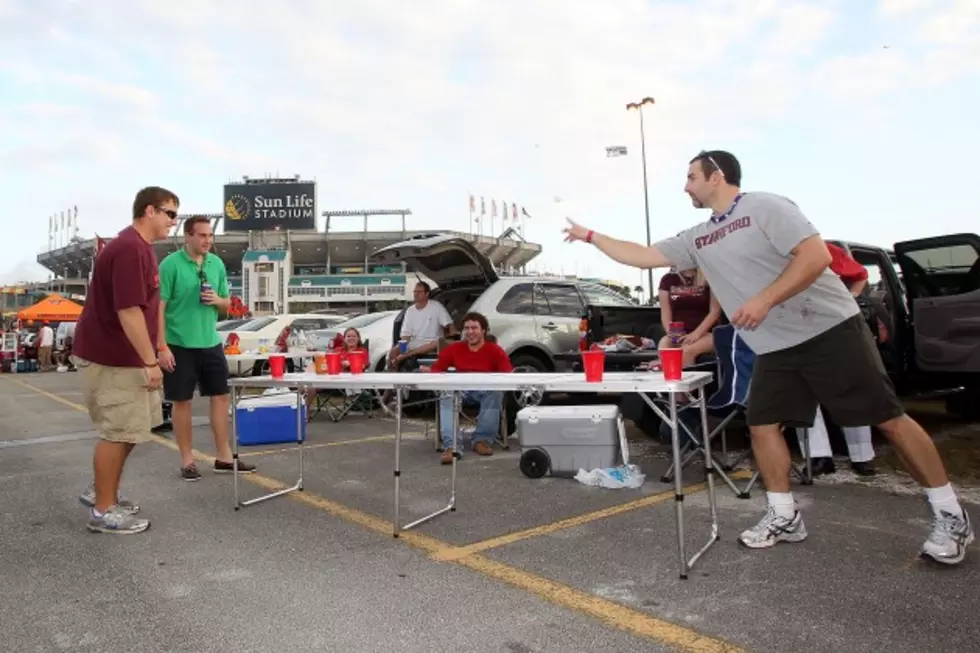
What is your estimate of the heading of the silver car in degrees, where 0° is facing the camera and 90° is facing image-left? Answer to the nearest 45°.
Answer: approximately 225°

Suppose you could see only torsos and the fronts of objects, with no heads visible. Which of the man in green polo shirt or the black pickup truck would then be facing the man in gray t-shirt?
the man in green polo shirt

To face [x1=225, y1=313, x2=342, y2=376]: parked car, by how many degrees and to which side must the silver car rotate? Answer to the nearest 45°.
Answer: approximately 90° to its left

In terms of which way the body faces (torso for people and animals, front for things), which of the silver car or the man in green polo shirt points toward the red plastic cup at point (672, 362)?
the man in green polo shirt

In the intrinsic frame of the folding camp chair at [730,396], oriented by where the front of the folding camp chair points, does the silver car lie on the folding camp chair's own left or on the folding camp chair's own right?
on the folding camp chair's own right

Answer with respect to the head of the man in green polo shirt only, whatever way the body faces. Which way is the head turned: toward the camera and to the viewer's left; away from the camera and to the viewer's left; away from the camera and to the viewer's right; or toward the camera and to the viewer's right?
toward the camera and to the viewer's right

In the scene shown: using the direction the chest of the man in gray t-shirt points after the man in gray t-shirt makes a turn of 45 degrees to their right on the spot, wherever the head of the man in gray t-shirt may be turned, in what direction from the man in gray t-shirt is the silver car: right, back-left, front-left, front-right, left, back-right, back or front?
front-right

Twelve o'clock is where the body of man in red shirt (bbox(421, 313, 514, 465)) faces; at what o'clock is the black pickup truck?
The black pickup truck is roughly at 9 o'clock from the man in red shirt.

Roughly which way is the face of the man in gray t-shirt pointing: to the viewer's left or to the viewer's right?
to the viewer's left

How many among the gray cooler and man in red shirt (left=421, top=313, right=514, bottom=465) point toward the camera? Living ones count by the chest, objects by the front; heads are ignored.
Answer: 2

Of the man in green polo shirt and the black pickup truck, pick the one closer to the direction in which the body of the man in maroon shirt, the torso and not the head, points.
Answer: the black pickup truck

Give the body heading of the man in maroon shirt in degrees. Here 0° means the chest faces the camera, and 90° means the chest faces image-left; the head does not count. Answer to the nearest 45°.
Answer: approximately 270°

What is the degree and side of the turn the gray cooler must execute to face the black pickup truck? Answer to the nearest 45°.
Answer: approximately 90° to its left

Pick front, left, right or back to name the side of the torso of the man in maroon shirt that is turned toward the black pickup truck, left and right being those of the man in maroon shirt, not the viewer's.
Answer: front
